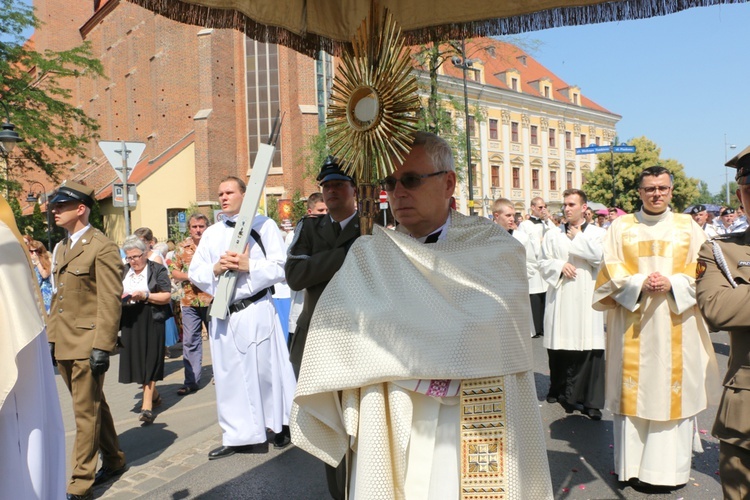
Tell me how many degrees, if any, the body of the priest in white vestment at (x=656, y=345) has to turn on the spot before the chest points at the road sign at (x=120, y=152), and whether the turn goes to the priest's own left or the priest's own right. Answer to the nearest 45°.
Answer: approximately 90° to the priest's own right

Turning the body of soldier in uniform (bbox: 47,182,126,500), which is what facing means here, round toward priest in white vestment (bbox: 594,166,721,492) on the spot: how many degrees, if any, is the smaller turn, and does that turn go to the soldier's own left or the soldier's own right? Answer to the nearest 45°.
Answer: approximately 90° to the soldier's own left

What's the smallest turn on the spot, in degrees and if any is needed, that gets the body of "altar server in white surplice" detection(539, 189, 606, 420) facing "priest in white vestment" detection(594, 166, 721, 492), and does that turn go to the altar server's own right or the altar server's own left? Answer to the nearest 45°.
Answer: approximately 45° to the altar server's own left

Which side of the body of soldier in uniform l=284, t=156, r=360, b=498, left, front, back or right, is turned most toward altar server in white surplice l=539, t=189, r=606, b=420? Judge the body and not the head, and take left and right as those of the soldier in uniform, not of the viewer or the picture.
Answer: left

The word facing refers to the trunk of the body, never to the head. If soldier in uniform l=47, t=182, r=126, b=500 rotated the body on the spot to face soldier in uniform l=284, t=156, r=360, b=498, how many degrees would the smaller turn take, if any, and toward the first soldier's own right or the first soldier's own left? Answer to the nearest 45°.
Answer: approximately 90° to the first soldier's own left

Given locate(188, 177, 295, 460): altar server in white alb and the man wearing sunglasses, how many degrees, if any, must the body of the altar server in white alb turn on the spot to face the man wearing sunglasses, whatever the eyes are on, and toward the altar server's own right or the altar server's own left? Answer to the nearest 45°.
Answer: approximately 45° to the altar server's own left

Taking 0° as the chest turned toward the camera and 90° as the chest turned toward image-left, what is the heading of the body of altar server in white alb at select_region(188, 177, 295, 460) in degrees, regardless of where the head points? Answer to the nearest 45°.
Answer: approximately 45°

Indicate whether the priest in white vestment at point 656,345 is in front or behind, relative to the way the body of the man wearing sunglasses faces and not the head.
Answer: behind
